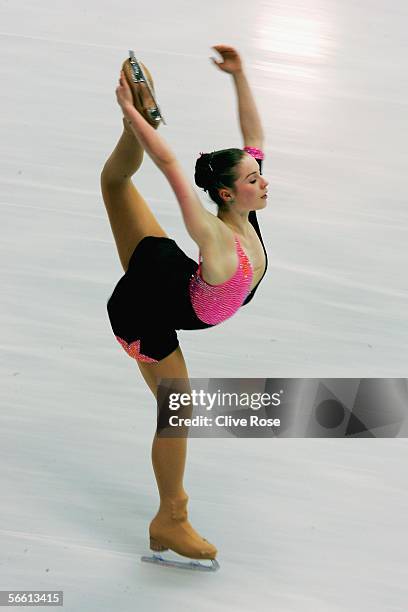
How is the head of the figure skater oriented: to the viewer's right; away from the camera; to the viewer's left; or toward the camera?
to the viewer's right

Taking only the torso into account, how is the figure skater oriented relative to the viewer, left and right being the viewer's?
facing to the right of the viewer
